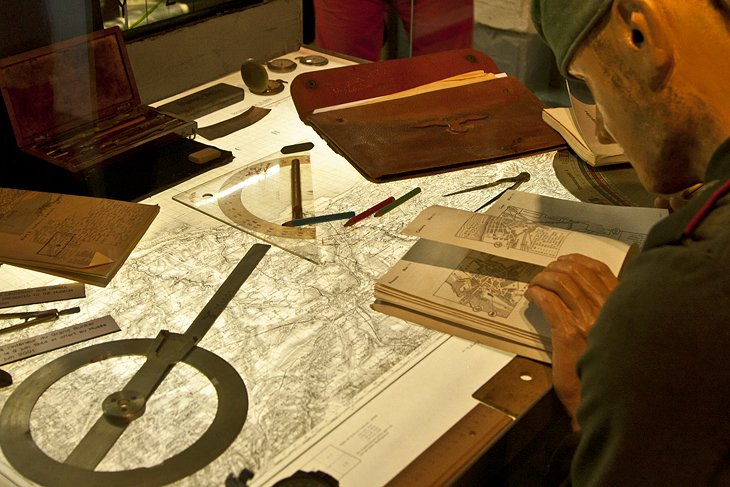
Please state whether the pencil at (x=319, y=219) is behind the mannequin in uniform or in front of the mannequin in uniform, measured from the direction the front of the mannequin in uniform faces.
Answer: in front

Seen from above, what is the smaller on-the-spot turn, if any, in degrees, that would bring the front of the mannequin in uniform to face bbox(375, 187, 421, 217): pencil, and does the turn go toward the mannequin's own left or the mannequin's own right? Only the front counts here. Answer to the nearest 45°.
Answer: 0° — they already face it

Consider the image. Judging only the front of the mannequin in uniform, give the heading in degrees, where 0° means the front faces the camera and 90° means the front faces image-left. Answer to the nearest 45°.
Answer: approximately 135°

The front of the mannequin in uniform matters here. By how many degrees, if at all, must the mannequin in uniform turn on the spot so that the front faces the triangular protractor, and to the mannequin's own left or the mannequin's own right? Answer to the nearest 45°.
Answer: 0° — they already face it

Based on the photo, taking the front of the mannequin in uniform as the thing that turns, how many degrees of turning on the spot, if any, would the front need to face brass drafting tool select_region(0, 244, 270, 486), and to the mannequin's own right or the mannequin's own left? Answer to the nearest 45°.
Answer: approximately 45° to the mannequin's own left

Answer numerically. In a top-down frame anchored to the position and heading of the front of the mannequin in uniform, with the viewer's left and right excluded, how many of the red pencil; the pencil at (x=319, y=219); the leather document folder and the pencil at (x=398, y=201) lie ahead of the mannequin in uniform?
4

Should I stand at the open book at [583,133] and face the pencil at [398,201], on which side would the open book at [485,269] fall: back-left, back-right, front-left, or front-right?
front-left

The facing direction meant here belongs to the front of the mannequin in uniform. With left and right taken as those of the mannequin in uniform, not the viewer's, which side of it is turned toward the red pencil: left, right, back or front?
front

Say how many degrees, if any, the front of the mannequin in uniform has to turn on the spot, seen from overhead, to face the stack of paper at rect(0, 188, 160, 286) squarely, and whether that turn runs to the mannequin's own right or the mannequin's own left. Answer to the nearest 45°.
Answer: approximately 45° to the mannequin's own left
